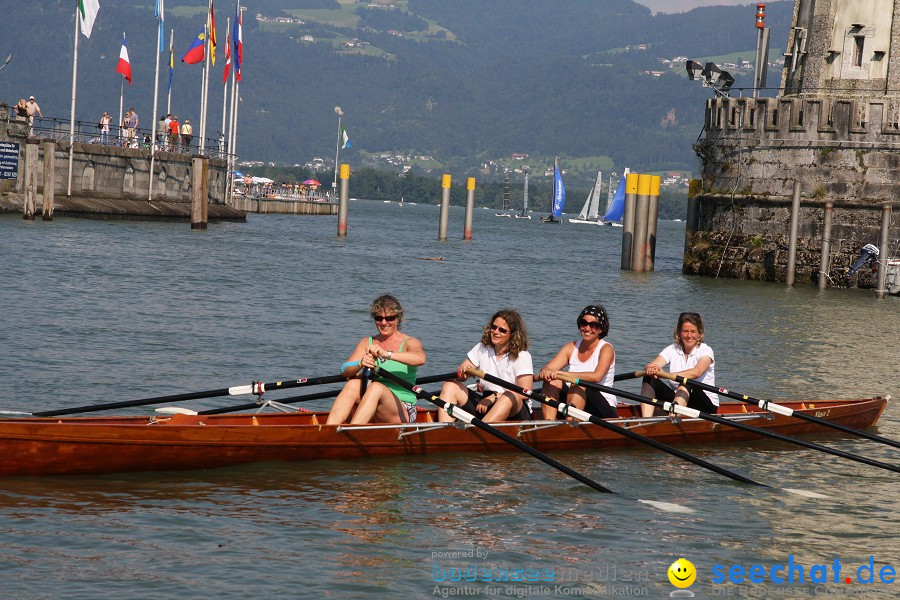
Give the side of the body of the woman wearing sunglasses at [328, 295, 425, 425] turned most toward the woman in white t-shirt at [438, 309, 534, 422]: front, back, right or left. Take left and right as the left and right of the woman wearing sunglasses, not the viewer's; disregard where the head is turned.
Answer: back

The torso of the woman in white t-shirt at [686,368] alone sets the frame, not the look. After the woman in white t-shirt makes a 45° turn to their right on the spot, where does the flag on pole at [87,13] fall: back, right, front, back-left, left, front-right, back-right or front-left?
front-right

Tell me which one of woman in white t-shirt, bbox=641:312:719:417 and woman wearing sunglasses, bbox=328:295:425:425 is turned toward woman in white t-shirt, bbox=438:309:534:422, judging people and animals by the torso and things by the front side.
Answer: woman in white t-shirt, bbox=641:312:719:417

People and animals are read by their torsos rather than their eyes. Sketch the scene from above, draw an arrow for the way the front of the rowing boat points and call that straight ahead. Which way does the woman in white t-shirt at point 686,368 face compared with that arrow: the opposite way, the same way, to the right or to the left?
the opposite way

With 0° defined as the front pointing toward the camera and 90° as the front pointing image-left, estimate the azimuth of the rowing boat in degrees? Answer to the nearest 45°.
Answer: approximately 225°

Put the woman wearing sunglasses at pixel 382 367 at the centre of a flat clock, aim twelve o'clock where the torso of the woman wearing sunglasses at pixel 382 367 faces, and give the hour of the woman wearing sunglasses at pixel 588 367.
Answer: the woman wearing sunglasses at pixel 588 367 is roughly at 7 o'clock from the woman wearing sunglasses at pixel 382 367.

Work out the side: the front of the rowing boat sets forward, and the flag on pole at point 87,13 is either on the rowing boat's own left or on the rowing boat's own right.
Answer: on the rowing boat's own left

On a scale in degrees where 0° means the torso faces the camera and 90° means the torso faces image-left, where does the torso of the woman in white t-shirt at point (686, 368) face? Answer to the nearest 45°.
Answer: approximately 45°

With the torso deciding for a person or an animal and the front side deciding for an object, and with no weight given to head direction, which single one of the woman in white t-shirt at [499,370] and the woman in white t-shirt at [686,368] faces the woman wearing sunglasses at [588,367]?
the woman in white t-shirt at [686,368]

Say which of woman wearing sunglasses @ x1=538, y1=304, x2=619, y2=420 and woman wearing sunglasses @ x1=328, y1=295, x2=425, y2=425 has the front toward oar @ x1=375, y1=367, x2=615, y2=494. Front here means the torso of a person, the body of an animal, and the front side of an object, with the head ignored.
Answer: woman wearing sunglasses @ x1=538, y1=304, x2=619, y2=420

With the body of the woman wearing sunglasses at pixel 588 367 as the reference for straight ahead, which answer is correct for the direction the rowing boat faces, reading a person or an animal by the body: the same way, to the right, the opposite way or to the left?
the opposite way
